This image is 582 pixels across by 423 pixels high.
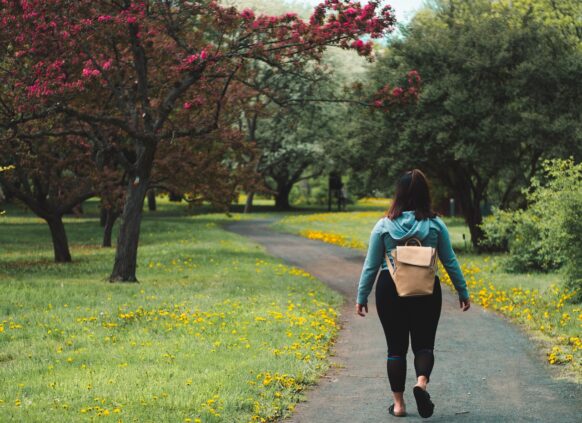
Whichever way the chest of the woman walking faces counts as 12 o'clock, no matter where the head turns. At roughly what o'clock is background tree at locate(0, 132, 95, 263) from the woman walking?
The background tree is roughly at 11 o'clock from the woman walking.

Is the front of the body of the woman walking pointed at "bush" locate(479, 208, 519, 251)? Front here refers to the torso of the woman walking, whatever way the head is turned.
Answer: yes

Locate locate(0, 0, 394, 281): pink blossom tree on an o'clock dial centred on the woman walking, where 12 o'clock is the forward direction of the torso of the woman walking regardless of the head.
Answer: The pink blossom tree is roughly at 11 o'clock from the woman walking.

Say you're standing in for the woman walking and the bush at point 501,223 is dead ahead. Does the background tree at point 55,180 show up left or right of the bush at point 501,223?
left

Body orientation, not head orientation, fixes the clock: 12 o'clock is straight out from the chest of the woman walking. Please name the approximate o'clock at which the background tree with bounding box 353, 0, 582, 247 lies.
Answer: The background tree is roughly at 12 o'clock from the woman walking.

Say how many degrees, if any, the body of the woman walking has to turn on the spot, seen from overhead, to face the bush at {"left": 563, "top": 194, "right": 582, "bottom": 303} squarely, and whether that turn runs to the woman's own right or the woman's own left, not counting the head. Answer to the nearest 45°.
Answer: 0° — they already face it

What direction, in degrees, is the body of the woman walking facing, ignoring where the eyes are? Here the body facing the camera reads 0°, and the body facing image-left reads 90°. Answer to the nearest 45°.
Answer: approximately 180°
